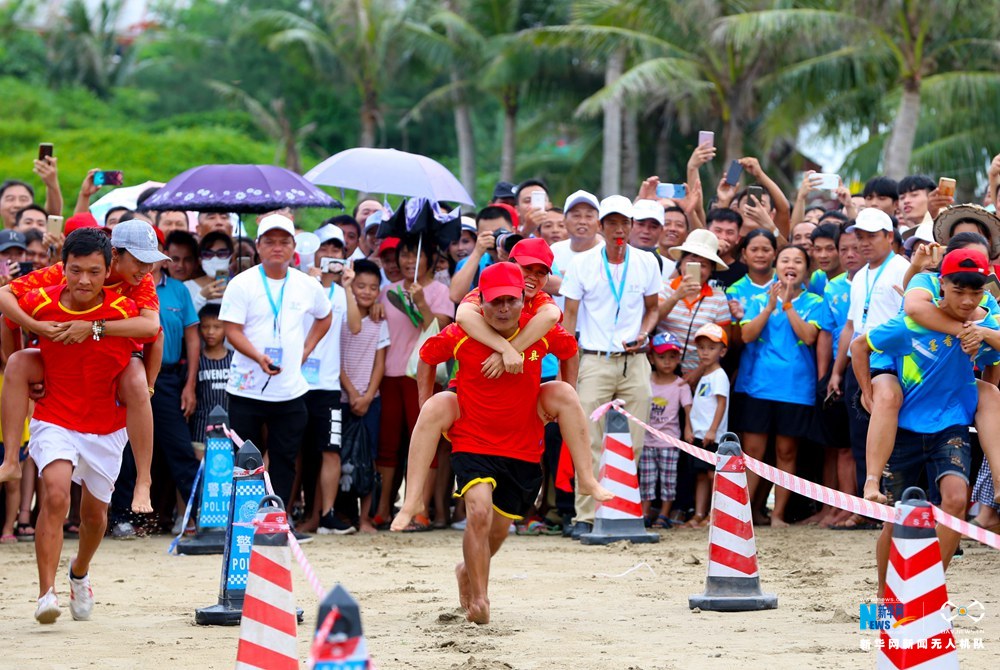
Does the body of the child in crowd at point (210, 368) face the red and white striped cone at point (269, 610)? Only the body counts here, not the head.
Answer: yes

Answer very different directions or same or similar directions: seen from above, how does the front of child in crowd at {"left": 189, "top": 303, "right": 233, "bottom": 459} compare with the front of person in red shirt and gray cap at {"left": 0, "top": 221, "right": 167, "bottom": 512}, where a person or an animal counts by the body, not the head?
same or similar directions

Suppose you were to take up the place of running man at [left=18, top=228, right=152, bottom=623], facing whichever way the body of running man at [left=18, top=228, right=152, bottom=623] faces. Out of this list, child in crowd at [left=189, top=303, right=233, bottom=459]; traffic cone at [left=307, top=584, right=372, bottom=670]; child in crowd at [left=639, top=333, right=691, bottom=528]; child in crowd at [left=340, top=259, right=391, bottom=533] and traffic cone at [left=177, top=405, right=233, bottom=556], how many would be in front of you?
1

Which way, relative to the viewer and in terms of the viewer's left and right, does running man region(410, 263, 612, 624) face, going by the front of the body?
facing the viewer

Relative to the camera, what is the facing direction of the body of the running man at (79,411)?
toward the camera

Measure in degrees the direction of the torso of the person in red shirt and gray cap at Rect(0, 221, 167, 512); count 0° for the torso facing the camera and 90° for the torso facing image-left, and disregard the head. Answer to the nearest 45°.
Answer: approximately 0°

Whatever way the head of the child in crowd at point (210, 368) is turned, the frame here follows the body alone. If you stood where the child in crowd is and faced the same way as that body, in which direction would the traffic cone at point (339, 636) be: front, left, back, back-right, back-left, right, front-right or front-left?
front

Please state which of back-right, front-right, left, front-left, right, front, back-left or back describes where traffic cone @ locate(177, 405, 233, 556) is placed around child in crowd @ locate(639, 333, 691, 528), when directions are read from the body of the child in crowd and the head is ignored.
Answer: front-right

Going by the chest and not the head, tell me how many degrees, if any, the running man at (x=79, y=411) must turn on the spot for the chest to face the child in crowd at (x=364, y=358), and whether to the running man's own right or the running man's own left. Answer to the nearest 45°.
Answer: approximately 135° to the running man's own left

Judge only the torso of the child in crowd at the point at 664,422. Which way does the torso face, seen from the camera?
toward the camera

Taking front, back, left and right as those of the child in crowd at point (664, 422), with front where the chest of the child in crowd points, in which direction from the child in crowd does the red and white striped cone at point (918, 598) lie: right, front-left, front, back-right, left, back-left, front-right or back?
front

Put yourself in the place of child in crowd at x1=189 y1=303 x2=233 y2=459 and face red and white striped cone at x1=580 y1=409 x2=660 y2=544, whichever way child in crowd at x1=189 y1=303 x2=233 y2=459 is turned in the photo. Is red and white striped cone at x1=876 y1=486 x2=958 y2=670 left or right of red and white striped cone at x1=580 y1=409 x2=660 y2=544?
right

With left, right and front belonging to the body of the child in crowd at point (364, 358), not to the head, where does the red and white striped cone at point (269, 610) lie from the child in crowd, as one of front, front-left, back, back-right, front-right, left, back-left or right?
front

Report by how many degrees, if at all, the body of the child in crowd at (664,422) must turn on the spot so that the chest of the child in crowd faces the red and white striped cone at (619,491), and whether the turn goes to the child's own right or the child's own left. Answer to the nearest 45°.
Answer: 0° — they already face it

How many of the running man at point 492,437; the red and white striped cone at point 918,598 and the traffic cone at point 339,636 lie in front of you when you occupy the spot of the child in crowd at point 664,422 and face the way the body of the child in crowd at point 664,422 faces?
3

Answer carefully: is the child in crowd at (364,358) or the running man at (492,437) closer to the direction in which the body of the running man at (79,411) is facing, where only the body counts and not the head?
the running man

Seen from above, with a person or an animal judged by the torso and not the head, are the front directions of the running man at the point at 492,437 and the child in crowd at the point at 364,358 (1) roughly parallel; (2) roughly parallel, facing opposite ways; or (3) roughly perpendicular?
roughly parallel
